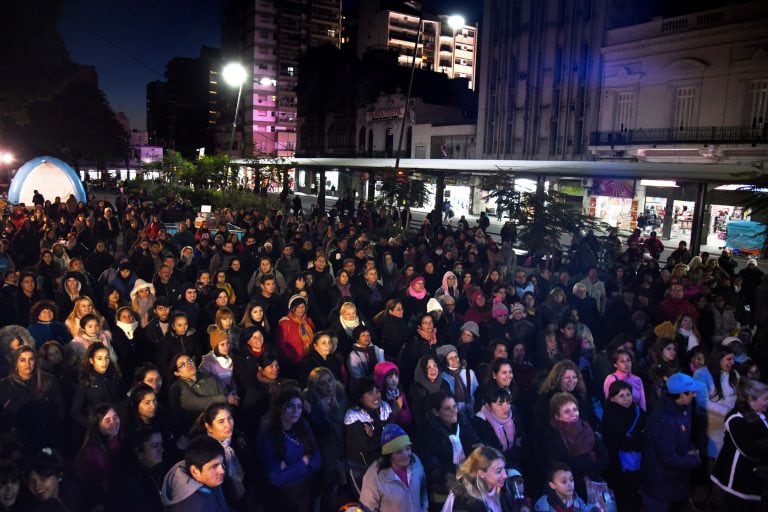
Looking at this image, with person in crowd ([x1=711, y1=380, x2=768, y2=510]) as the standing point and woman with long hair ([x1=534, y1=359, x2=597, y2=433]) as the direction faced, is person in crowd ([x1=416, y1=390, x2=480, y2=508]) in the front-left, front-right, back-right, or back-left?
front-left

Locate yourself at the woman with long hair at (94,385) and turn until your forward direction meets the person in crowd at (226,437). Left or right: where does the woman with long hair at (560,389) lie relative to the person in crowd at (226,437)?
left

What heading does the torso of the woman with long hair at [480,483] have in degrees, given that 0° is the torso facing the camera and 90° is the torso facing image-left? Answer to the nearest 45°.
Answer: approximately 315°

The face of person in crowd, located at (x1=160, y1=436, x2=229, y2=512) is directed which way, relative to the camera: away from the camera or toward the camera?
toward the camera

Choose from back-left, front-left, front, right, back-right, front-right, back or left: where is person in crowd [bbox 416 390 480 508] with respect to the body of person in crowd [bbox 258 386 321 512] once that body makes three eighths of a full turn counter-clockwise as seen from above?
right

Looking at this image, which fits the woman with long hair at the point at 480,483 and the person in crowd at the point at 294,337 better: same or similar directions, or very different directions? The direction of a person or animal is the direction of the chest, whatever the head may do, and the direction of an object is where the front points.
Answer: same or similar directions

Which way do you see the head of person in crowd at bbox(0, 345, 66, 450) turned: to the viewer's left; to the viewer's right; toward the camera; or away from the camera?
toward the camera

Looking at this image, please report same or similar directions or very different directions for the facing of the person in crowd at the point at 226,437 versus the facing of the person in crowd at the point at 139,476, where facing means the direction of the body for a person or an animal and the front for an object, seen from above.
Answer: same or similar directions

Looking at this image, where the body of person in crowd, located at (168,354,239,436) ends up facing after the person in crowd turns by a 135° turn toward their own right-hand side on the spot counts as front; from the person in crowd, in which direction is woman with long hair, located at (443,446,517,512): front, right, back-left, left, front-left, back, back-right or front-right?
back-left

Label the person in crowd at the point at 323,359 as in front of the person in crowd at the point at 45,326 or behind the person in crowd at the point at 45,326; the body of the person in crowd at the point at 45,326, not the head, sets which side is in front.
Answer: in front

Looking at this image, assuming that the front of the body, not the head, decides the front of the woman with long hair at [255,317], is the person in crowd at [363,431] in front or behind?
in front

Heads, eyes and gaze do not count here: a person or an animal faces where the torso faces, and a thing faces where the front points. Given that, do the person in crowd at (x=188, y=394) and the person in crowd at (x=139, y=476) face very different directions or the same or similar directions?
same or similar directions

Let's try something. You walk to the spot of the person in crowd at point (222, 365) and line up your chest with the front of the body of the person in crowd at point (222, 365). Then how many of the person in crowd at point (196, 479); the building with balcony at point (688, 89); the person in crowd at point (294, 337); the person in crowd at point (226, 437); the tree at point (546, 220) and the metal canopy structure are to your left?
4

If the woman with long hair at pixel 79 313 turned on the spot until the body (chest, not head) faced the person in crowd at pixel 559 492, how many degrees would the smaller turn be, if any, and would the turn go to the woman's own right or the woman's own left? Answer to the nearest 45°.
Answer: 0° — they already face them

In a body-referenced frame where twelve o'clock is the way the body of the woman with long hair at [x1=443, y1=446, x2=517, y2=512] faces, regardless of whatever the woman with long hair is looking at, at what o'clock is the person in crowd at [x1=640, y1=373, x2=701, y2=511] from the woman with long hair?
The person in crowd is roughly at 9 o'clock from the woman with long hair.

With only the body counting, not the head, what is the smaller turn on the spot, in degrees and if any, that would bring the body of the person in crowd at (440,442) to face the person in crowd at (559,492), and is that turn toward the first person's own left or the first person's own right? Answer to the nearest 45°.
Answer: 0° — they already face them

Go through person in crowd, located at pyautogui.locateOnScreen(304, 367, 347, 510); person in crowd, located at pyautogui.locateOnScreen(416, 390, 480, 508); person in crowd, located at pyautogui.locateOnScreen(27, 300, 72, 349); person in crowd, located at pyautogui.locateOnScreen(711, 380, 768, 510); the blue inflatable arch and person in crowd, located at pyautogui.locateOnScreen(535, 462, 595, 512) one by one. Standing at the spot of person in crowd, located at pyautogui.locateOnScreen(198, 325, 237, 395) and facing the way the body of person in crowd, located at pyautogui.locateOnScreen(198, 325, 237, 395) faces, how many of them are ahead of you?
4

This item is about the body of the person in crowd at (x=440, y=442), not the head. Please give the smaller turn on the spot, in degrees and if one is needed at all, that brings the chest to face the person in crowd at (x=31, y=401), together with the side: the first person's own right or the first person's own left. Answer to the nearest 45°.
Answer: approximately 135° to the first person's own right

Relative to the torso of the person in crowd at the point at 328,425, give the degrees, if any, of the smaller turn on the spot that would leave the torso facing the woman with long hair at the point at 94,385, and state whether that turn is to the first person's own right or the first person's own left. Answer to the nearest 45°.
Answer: approximately 135° to the first person's own right

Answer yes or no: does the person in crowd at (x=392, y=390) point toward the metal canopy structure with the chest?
no

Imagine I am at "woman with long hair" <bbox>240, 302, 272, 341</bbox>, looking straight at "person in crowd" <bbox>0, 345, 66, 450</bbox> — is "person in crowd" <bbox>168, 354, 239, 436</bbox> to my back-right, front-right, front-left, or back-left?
front-left

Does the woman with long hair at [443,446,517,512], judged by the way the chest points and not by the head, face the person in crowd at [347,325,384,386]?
no

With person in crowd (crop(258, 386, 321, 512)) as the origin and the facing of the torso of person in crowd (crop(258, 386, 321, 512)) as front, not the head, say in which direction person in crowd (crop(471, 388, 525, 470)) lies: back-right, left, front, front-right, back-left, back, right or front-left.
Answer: front-left

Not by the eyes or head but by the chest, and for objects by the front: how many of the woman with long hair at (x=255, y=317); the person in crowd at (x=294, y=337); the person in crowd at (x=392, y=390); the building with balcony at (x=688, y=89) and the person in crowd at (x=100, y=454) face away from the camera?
0

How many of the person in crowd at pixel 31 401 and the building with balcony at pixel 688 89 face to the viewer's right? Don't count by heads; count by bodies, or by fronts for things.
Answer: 0
